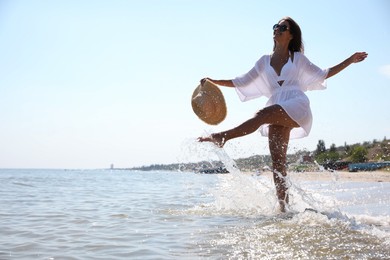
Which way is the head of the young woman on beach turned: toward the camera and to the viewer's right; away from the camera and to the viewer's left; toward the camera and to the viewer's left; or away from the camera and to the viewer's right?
toward the camera and to the viewer's left

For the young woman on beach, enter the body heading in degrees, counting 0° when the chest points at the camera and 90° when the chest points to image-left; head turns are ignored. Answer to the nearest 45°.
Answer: approximately 45°
